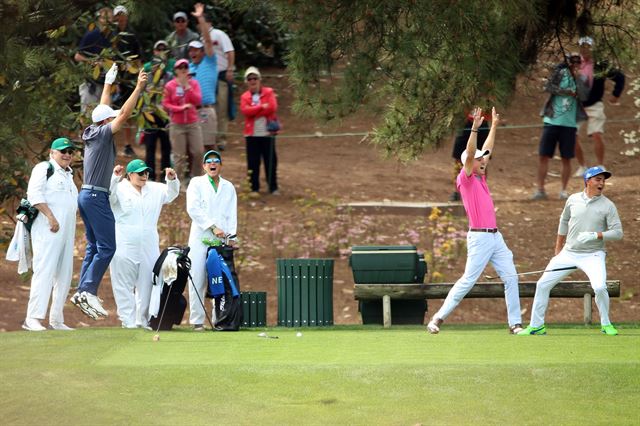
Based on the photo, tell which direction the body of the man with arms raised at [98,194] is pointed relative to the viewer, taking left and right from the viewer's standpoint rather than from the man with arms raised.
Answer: facing away from the viewer and to the right of the viewer

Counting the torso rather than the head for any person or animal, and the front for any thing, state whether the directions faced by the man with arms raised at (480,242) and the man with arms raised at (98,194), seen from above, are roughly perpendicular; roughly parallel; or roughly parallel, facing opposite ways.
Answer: roughly perpendicular

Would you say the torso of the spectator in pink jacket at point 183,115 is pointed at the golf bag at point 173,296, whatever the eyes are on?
yes

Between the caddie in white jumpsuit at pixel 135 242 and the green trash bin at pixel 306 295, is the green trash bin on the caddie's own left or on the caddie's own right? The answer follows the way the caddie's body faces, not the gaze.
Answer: on the caddie's own left

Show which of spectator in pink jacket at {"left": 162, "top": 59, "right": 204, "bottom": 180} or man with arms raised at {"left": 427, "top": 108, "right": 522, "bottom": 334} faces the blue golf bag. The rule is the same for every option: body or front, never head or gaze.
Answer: the spectator in pink jacket

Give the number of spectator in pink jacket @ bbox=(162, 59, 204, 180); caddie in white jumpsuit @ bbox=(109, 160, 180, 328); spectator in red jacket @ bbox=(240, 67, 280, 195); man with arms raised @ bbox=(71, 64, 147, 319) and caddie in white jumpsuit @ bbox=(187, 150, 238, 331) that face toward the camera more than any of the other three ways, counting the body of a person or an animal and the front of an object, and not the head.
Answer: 4

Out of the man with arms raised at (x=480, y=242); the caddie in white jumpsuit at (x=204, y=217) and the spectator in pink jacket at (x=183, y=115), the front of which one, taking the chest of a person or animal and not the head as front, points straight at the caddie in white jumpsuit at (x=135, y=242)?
the spectator in pink jacket

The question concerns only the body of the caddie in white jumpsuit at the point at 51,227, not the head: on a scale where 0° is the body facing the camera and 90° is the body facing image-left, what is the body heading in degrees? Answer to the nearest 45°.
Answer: approximately 315°

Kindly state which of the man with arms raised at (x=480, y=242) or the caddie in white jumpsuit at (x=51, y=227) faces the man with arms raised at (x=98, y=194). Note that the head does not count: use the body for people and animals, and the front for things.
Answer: the caddie in white jumpsuit
